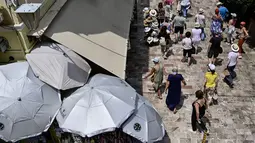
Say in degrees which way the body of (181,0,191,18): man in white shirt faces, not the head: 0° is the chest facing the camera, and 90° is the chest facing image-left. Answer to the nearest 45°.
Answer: approximately 180°

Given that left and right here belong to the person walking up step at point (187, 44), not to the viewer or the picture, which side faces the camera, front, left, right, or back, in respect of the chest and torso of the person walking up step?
back

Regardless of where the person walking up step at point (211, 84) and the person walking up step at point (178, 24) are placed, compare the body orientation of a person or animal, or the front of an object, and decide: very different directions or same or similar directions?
same or similar directions

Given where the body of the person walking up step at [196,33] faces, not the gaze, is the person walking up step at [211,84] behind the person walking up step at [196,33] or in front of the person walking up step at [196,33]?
behind

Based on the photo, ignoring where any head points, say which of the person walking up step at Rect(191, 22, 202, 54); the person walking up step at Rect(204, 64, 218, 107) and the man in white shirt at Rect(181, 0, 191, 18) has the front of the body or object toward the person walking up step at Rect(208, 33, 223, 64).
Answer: the person walking up step at Rect(204, 64, 218, 107)

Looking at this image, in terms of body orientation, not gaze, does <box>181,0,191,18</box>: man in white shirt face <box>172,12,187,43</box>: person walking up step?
no

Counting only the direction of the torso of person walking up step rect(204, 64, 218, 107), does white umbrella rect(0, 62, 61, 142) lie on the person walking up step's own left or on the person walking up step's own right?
on the person walking up step's own left

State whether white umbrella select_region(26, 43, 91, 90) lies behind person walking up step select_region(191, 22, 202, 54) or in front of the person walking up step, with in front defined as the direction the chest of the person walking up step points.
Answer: behind

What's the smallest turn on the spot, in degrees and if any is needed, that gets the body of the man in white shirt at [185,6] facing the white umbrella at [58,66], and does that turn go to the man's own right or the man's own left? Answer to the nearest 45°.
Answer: approximately 180°

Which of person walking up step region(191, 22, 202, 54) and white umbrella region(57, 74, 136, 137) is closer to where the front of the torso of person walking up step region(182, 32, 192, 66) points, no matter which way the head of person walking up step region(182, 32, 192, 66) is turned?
the person walking up step

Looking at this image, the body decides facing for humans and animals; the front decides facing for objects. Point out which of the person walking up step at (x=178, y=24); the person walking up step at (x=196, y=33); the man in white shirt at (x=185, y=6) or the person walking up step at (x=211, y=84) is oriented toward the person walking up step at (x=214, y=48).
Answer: the person walking up step at (x=211, y=84)

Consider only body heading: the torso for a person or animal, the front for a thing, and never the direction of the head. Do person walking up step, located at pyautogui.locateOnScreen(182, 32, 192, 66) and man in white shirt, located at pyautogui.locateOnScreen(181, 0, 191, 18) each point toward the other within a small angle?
no

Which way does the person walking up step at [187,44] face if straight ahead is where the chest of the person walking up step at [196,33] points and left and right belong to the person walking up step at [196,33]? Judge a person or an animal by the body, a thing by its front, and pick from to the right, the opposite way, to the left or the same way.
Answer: the same way

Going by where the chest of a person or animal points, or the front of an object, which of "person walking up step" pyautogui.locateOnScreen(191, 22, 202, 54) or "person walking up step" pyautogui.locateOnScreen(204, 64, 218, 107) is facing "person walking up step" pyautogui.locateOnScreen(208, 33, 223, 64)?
"person walking up step" pyautogui.locateOnScreen(204, 64, 218, 107)

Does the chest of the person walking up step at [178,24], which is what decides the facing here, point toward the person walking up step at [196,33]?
no

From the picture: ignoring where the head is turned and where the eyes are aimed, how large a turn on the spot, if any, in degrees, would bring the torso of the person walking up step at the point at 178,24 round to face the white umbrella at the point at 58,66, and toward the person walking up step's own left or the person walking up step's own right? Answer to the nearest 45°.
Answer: approximately 135° to the person walking up step's own left

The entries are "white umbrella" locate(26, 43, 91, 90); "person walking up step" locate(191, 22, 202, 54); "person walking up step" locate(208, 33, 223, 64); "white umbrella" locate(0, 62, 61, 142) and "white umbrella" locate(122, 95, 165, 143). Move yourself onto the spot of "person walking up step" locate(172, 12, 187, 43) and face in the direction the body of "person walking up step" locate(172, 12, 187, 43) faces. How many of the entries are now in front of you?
0

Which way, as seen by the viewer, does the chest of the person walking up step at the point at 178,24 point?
away from the camera

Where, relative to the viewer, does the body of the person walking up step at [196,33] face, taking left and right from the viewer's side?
facing away from the viewer

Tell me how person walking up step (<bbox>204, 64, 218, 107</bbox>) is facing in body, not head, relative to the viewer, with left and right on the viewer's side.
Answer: facing away from the viewer

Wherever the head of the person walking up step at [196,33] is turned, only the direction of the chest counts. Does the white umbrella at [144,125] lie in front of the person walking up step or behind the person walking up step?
behind
